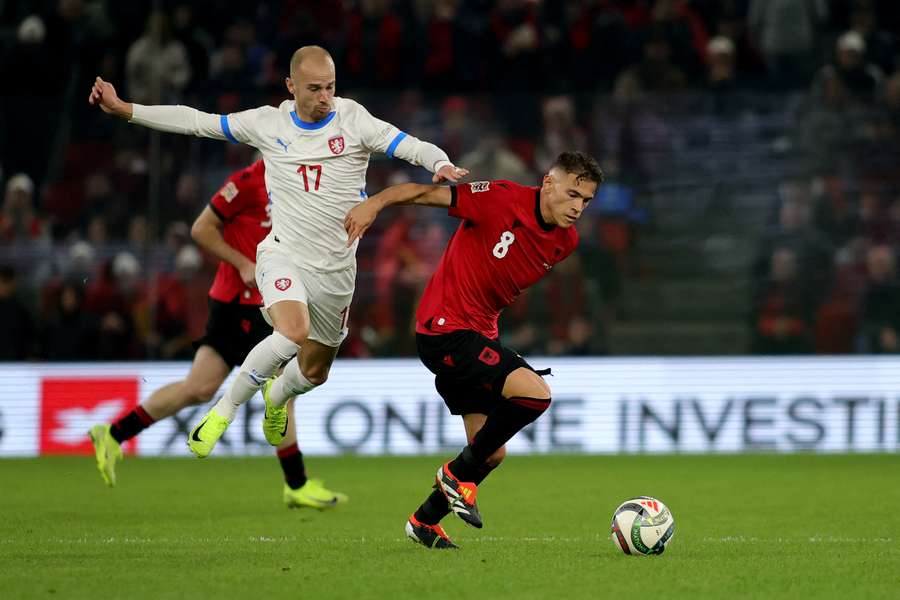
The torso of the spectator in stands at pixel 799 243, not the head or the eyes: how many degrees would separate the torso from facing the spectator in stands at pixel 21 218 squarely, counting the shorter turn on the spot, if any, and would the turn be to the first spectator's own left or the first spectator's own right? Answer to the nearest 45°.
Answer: approximately 90° to the first spectator's own right

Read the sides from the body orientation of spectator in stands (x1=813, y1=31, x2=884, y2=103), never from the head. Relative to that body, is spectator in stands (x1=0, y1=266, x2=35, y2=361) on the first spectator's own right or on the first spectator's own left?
on the first spectator's own right

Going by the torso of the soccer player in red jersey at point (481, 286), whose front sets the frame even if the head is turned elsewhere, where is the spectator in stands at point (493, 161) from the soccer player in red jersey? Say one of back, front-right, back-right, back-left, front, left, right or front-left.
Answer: back-left

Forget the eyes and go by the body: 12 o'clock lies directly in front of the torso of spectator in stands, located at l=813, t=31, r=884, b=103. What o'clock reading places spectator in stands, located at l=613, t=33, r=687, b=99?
spectator in stands, located at l=613, t=33, r=687, b=99 is roughly at 3 o'clock from spectator in stands, located at l=813, t=31, r=884, b=103.

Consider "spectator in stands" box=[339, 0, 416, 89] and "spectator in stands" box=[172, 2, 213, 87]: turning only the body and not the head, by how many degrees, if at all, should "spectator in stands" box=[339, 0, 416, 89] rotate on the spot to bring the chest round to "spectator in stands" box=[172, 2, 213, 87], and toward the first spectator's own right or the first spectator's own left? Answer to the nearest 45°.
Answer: approximately 90° to the first spectator's own right

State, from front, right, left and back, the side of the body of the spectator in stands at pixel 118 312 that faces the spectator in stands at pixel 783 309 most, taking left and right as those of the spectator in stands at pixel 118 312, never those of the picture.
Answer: left

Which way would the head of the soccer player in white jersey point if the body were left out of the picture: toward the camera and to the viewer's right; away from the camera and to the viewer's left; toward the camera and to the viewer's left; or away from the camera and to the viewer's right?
toward the camera and to the viewer's right

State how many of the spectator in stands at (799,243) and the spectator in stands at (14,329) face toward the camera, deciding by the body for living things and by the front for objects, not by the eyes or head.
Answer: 2

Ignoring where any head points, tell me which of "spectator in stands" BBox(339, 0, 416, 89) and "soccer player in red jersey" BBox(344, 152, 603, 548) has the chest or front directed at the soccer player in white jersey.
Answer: the spectator in stands

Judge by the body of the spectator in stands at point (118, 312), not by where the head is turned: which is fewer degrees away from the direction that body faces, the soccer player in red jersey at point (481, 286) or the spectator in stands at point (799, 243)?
the soccer player in red jersey

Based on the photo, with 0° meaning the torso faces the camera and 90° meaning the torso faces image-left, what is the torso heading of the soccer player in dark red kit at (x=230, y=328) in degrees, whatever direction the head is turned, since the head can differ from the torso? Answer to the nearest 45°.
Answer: approximately 270°

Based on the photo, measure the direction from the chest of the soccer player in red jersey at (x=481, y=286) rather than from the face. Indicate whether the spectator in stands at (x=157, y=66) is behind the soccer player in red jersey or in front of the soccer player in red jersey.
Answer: behind

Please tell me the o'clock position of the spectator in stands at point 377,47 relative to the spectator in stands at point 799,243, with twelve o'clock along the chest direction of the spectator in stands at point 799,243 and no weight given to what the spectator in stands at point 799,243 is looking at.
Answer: the spectator in stands at point 377,47 is roughly at 3 o'clock from the spectator in stands at point 799,243.
